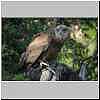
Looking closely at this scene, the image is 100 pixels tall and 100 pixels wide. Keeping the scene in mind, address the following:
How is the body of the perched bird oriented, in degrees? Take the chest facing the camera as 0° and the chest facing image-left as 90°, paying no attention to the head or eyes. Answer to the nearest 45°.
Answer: approximately 270°
